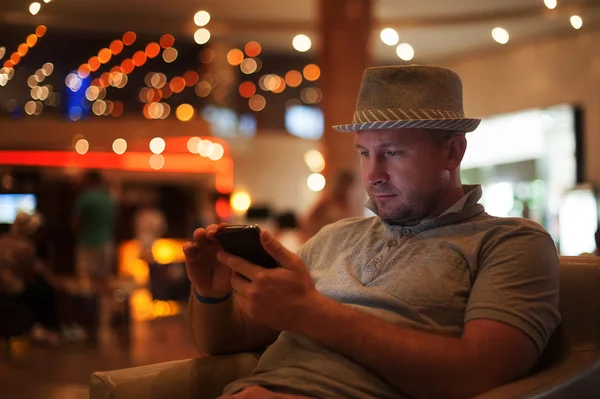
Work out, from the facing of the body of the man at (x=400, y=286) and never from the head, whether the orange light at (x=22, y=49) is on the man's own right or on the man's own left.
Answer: on the man's own right

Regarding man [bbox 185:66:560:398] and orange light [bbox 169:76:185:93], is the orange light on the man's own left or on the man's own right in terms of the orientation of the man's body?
on the man's own right

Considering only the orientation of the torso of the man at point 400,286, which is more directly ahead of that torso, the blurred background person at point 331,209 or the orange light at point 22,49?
the orange light

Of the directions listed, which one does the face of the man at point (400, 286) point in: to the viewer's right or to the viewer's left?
to the viewer's left

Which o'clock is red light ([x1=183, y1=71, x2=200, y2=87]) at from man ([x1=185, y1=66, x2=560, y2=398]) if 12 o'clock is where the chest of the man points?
The red light is roughly at 4 o'clock from the man.

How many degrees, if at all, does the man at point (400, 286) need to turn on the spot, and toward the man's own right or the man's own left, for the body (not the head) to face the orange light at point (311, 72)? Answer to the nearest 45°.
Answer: approximately 135° to the man's own right

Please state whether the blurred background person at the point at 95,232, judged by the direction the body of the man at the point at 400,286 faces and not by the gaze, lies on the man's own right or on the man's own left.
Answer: on the man's own right

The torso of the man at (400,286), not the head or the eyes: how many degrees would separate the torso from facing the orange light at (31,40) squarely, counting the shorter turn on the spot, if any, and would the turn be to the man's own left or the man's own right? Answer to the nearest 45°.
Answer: approximately 90° to the man's own right

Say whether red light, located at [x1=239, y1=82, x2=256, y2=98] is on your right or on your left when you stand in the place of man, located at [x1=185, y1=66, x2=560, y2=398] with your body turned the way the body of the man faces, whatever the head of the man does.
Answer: on your right

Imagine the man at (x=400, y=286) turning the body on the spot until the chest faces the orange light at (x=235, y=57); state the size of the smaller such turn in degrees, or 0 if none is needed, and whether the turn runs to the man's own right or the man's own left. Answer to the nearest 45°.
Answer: approximately 135° to the man's own right

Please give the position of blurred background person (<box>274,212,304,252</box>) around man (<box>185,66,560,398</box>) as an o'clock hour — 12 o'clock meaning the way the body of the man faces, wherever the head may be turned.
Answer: The blurred background person is roughly at 4 o'clock from the man.

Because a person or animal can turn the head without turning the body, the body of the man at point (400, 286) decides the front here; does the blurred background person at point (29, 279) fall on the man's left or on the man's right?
on the man's right

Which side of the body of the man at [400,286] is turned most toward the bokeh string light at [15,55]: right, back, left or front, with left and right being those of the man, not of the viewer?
right

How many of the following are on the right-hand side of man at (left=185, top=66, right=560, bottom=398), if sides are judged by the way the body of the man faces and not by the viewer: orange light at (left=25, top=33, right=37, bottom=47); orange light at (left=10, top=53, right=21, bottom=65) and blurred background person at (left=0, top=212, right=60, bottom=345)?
3
